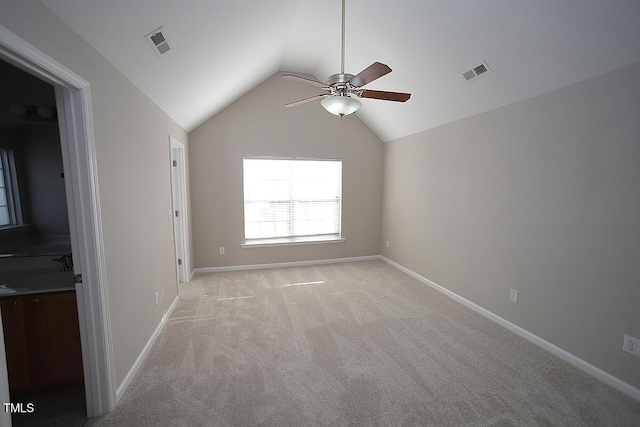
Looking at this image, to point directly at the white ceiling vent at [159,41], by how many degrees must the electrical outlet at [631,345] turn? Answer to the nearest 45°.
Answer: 0° — it already faces it

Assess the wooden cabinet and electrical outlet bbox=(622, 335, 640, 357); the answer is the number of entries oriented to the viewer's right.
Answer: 0

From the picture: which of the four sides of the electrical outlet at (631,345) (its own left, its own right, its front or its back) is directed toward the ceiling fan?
front

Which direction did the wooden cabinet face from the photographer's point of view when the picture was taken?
facing the viewer

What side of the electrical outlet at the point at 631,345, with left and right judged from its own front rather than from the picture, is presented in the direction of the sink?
front

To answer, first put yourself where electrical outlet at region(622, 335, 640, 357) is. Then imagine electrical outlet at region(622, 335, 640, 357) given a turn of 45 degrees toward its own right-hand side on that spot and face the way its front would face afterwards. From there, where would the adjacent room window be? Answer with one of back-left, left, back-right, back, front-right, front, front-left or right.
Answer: front-left

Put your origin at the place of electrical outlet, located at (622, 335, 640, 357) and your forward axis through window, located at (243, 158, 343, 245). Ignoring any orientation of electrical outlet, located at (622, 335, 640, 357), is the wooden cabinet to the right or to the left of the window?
left

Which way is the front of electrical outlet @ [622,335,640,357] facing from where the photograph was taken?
facing the viewer and to the left of the viewer
